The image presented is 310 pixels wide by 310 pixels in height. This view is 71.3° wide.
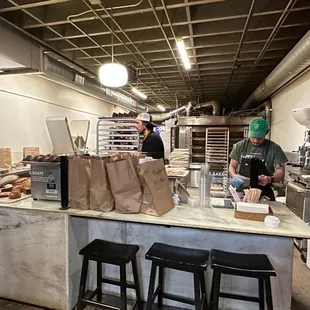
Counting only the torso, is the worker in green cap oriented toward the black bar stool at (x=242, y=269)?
yes

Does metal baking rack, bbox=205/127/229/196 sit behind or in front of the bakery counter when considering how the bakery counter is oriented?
behind

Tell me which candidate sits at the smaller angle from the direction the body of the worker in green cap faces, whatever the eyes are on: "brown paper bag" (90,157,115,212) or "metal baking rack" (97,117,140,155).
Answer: the brown paper bag

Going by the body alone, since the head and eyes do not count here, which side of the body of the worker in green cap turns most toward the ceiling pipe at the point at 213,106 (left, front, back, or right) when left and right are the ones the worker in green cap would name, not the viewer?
back

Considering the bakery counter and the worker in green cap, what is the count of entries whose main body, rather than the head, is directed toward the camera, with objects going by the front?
2

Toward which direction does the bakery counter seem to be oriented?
toward the camera

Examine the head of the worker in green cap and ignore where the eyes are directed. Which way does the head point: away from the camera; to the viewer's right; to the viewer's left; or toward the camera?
toward the camera

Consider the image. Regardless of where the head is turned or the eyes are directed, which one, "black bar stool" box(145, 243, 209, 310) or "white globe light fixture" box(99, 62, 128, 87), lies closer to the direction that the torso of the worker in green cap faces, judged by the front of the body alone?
the black bar stool

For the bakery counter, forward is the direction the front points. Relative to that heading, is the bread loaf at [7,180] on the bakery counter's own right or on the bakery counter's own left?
on the bakery counter's own right

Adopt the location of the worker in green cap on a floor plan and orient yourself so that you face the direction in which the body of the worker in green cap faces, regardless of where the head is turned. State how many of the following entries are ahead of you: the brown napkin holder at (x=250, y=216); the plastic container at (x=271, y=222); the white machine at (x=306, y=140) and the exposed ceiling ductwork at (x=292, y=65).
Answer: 2

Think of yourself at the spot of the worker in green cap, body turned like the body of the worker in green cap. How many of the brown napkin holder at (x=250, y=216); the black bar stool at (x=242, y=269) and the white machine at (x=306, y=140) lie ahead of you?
2

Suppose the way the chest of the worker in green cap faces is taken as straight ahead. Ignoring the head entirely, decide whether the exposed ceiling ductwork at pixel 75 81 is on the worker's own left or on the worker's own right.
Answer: on the worker's own right

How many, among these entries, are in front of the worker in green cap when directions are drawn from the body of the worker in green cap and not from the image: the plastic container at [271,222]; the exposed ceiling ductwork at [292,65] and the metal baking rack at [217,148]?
1

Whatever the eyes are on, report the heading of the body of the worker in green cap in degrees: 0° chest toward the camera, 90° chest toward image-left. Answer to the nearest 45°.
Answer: approximately 0°

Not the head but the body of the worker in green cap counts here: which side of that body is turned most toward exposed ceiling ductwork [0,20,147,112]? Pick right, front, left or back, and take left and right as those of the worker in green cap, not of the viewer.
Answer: right
